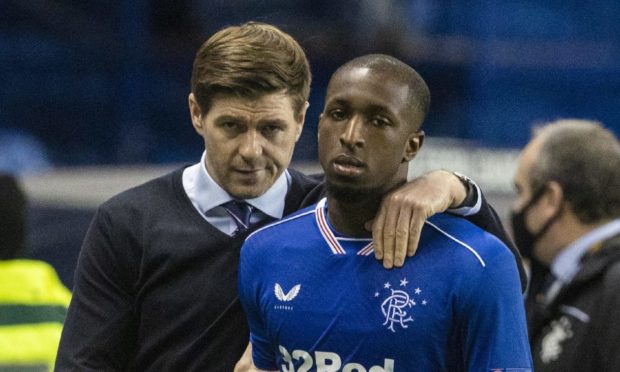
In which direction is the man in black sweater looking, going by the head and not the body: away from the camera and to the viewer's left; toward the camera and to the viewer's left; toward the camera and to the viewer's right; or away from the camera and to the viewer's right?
toward the camera and to the viewer's right

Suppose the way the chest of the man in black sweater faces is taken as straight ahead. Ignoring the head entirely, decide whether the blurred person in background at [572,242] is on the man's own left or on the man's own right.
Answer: on the man's own left

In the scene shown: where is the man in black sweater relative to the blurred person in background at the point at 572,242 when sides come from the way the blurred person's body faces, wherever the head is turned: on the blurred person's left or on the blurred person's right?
on the blurred person's left

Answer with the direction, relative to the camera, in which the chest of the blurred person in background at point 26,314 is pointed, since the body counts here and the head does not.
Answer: away from the camera

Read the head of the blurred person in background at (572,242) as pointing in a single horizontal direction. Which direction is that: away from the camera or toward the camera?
toward the camera

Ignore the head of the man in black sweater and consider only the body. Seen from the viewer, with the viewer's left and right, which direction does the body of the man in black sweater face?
facing the viewer

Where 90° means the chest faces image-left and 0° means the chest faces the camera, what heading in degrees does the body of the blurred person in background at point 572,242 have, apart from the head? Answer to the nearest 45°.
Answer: approximately 90°

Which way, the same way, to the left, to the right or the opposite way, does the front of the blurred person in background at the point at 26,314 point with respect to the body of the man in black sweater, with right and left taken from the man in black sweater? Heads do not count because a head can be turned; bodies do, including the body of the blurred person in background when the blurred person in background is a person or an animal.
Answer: the opposite way
